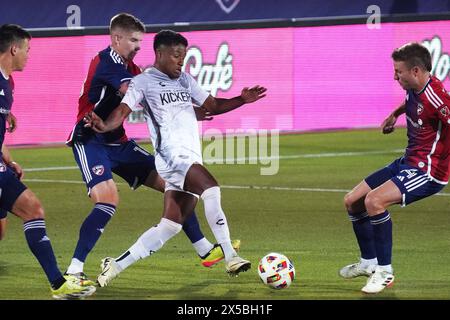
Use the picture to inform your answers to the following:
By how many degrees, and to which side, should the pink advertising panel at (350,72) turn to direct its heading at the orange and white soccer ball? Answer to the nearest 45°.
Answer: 0° — it already faces it

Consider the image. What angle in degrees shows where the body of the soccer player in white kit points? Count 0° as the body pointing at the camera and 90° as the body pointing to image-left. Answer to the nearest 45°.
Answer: approximately 315°

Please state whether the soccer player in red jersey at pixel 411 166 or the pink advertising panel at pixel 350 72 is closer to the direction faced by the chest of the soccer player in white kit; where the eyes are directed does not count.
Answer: the soccer player in red jersey

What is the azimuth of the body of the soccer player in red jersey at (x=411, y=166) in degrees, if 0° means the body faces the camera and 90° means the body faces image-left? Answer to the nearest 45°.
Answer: approximately 45°

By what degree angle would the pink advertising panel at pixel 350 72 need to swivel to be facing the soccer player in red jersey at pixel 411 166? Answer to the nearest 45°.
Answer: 0° — it already faces them

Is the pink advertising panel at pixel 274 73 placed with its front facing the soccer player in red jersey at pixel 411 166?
yes

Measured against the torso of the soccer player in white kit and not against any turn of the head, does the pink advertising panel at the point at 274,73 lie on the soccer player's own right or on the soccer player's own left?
on the soccer player's own left

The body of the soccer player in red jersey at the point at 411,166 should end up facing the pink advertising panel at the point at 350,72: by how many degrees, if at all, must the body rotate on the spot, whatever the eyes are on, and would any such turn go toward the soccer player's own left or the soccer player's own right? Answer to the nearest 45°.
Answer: approximately 135° to the soccer player's own right
